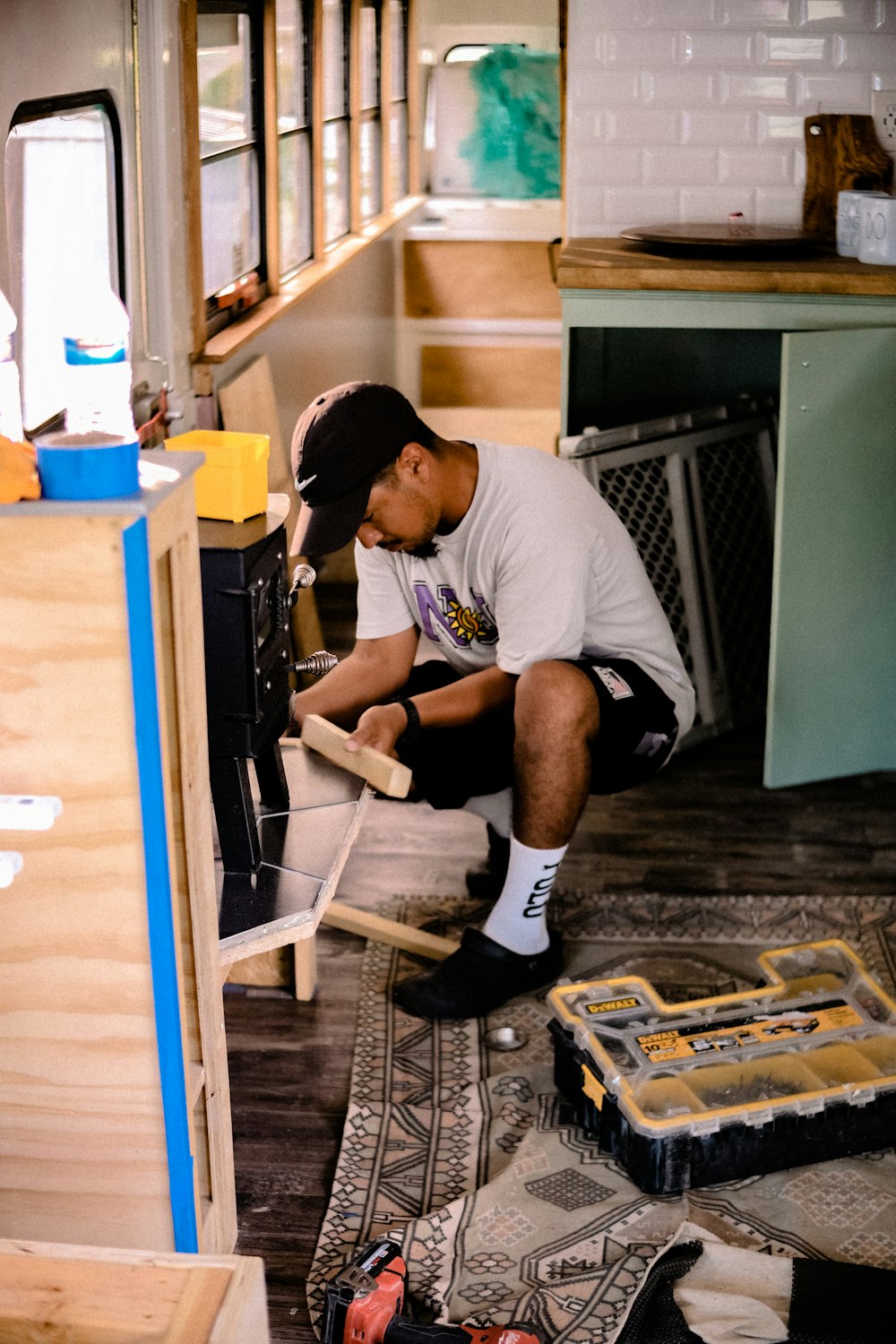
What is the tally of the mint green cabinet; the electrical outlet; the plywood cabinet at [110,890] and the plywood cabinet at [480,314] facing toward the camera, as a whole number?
3

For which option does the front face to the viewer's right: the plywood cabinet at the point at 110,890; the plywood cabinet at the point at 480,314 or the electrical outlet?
the plywood cabinet at the point at 110,890

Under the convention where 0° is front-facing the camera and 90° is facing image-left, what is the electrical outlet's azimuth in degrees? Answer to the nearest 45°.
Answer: approximately 0°

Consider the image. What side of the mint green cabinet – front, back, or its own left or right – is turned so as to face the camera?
front

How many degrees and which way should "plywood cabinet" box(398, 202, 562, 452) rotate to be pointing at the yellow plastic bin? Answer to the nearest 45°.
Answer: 0° — it already faces it

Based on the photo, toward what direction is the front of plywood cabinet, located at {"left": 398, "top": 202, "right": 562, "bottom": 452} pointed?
toward the camera

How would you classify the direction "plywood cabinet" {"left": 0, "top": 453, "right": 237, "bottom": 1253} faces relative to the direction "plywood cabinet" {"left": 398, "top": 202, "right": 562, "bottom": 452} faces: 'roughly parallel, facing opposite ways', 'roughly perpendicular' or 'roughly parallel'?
roughly perpendicular

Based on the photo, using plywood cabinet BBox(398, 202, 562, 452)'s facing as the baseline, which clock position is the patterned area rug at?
The patterned area rug is roughly at 12 o'clock from the plywood cabinet.

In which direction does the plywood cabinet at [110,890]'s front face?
to the viewer's right

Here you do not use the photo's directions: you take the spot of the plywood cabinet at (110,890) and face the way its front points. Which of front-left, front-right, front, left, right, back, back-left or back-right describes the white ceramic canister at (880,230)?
front-left
